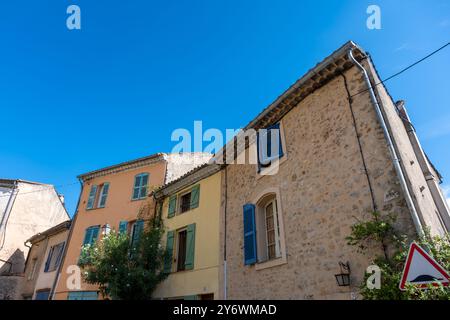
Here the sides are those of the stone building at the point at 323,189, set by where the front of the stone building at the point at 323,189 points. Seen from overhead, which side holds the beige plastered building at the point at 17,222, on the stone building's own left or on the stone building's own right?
on the stone building's own right

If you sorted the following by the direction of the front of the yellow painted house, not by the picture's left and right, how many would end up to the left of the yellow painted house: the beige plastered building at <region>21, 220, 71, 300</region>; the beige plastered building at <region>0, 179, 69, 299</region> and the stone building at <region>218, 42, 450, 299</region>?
1

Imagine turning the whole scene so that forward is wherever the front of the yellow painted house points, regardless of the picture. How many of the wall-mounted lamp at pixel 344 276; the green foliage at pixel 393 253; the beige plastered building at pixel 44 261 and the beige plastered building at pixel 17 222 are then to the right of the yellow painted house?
2

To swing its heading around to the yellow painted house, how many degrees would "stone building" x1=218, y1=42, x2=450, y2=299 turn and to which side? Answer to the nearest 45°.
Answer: approximately 90° to its right

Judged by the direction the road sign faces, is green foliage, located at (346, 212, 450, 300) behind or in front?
behind

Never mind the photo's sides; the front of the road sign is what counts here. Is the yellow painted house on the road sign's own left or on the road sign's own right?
on the road sign's own right

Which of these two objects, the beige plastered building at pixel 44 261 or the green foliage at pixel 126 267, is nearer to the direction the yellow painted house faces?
the green foliage

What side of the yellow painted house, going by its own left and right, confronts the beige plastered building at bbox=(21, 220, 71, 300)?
right

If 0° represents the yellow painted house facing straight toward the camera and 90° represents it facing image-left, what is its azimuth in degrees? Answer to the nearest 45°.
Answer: approximately 45°

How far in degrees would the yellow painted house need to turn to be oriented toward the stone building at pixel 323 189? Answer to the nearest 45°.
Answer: approximately 90° to its left

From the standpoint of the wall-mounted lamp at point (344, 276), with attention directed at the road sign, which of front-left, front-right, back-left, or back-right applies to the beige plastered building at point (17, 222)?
back-right

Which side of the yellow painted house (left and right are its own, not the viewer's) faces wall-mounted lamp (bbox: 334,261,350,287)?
left
